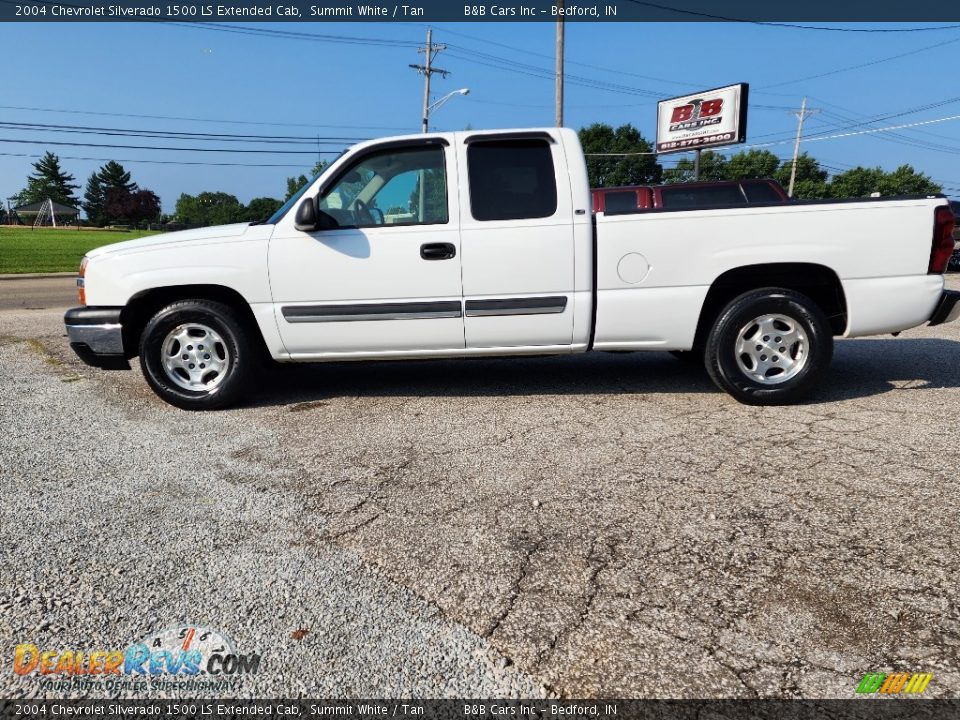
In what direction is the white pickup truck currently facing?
to the viewer's left

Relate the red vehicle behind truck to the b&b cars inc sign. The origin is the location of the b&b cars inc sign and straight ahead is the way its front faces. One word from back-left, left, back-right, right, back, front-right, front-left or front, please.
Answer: front-left

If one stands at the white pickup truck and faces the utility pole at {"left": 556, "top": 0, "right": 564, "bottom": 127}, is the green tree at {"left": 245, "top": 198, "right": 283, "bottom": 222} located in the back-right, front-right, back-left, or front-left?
front-left

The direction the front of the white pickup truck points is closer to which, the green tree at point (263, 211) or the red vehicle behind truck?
the green tree

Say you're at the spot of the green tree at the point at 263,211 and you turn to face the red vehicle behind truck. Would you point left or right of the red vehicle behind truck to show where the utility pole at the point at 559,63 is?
left

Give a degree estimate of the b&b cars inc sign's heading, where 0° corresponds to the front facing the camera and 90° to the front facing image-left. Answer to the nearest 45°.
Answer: approximately 45°

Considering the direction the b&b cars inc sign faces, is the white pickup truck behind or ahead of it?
ahead

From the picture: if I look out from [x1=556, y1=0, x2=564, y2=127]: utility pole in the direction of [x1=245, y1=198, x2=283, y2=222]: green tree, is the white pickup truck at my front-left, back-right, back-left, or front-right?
back-left
